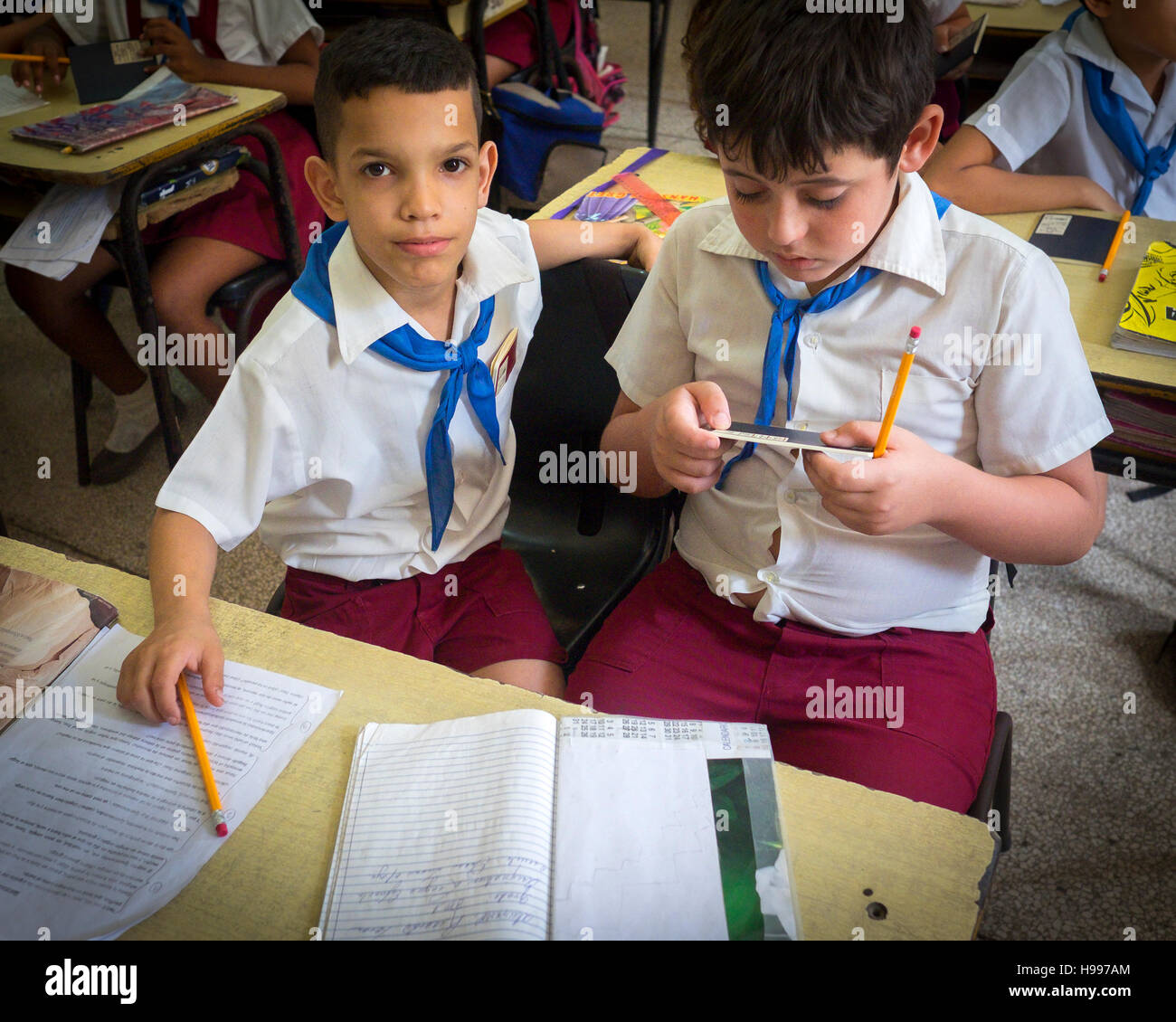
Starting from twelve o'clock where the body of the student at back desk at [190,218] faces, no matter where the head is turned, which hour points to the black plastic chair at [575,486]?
The black plastic chair is roughly at 10 o'clock from the student at back desk.

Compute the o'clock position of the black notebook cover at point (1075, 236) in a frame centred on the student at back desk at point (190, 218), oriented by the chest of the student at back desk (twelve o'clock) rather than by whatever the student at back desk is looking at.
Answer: The black notebook cover is roughly at 9 o'clock from the student at back desk.

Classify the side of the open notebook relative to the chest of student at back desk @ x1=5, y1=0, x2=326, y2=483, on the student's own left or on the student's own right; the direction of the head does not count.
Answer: on the student's own left

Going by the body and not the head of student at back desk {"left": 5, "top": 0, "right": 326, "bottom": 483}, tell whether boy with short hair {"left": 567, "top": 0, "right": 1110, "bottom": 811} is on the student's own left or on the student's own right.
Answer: on the student's own left

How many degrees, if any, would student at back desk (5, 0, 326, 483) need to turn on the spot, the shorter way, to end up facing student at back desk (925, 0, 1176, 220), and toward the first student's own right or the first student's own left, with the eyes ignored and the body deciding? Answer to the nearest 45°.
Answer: approximately 90° to the first student's own left

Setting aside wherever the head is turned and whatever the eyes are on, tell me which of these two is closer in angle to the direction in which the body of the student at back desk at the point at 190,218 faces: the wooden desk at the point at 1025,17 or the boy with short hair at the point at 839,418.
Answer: the boy with short hair

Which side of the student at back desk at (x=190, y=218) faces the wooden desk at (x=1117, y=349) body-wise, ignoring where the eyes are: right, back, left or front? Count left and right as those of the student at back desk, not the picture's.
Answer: left

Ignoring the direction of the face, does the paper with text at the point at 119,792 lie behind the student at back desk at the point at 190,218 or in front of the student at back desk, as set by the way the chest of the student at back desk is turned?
in front

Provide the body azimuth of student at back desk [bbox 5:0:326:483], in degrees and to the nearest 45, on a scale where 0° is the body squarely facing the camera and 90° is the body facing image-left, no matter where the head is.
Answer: approximately 45°

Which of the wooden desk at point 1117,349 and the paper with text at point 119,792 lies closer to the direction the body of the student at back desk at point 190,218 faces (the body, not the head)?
the paper with text

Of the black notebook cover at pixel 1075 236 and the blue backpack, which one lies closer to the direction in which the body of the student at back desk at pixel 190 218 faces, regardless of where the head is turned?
the black notebook cover
